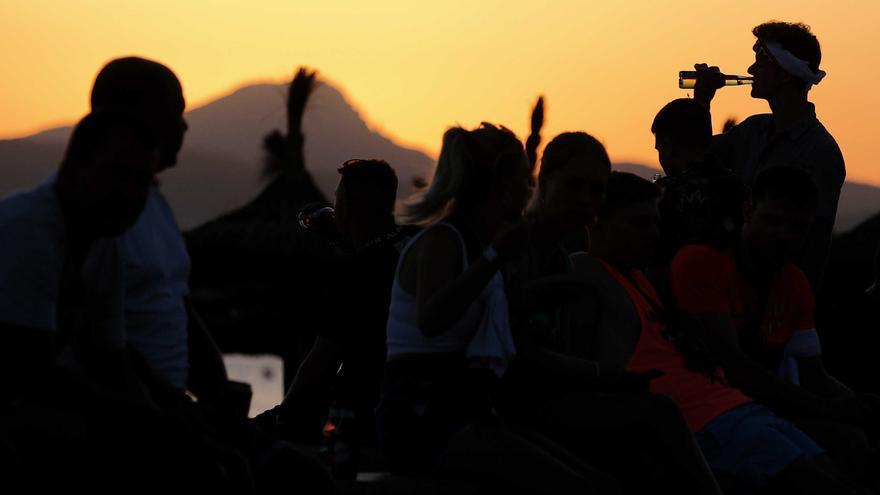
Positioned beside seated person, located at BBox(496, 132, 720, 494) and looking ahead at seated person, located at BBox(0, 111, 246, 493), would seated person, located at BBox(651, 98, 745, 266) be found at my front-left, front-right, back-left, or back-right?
back-right

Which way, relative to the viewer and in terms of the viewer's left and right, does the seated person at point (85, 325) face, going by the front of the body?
facing the viewer and to the right of the viewer

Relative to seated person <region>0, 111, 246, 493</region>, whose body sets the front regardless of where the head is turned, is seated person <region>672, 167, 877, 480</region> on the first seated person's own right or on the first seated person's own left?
on the first seated person's own left

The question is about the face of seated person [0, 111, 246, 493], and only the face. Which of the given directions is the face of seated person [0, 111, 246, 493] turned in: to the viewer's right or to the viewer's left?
to the viewer's right

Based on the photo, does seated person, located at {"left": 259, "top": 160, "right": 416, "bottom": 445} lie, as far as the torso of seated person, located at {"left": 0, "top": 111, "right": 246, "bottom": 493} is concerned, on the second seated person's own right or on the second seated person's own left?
on the second seated person's own left

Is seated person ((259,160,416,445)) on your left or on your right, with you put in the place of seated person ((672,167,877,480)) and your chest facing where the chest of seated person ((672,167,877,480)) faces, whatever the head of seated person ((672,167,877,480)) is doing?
on your right
